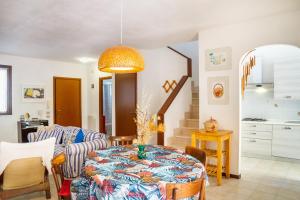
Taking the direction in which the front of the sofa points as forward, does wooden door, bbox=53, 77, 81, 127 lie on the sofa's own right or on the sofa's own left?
on the sofa's own right

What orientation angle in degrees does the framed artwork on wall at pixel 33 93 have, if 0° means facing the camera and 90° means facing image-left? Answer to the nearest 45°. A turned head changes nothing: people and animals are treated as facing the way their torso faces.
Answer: approximately 0°

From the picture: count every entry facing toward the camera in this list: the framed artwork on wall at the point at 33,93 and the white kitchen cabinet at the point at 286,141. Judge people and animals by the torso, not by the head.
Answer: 2

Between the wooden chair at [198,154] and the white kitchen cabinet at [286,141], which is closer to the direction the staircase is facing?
the wooden chair

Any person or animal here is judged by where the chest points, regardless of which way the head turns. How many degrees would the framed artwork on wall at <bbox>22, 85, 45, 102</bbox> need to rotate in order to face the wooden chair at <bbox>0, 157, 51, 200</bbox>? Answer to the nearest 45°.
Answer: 0° — it already faces it

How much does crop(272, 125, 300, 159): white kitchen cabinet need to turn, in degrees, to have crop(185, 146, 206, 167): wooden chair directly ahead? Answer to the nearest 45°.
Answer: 0° — it already faces it

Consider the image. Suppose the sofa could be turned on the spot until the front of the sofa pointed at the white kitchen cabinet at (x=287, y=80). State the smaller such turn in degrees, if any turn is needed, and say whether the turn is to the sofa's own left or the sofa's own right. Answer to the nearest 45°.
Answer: approximately 135° to the sofa's own left

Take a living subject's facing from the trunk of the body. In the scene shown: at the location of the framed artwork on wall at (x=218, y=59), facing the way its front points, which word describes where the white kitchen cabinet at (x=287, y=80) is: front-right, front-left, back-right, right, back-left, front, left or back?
back-left

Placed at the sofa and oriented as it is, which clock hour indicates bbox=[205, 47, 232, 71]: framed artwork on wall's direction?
The framed artwork on wall is roughly at 8 o'clock from the sofa.

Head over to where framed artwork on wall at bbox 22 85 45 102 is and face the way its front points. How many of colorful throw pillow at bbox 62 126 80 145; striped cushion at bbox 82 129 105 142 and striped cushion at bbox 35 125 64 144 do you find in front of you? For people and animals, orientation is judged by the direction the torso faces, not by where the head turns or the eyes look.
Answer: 3
